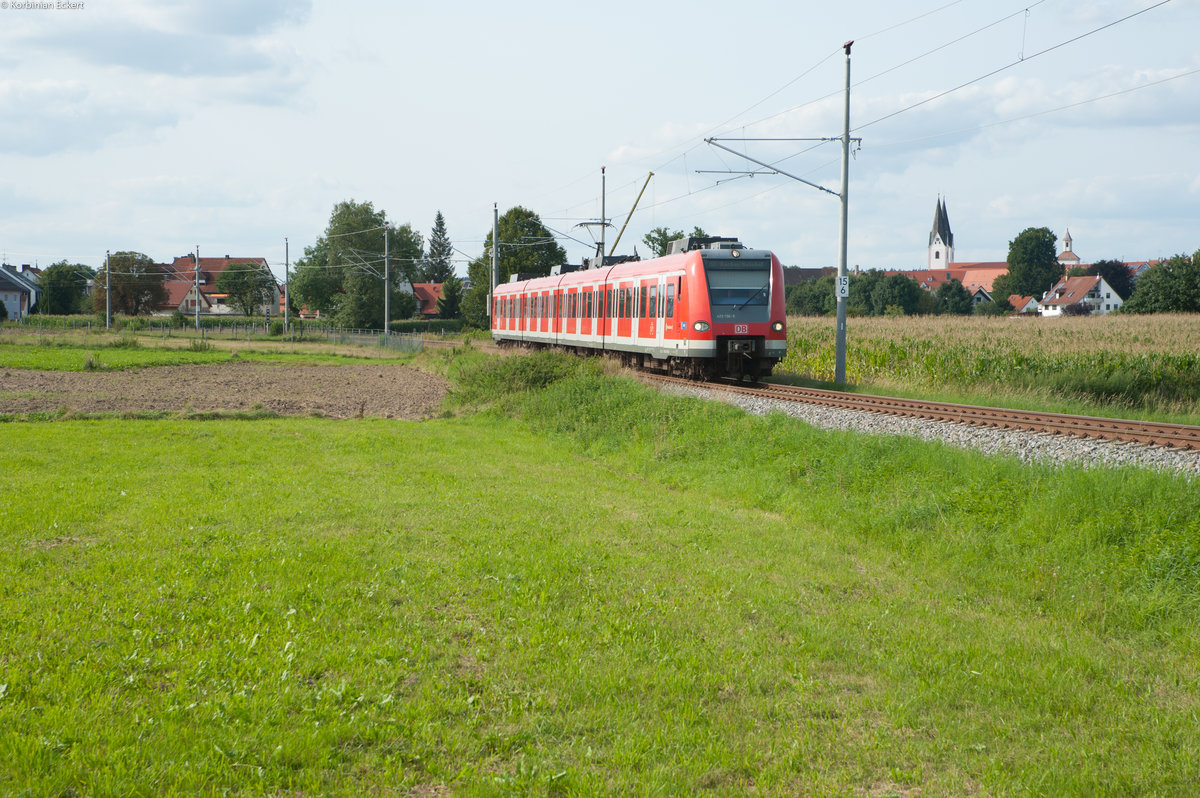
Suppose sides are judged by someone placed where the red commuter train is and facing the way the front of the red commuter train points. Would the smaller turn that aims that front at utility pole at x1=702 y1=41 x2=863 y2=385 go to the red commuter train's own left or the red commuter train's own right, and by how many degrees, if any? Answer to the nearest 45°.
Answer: approximately 45° to the red commuter train's own left

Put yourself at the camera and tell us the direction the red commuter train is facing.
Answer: facing the viewer and to the right of the viewer
